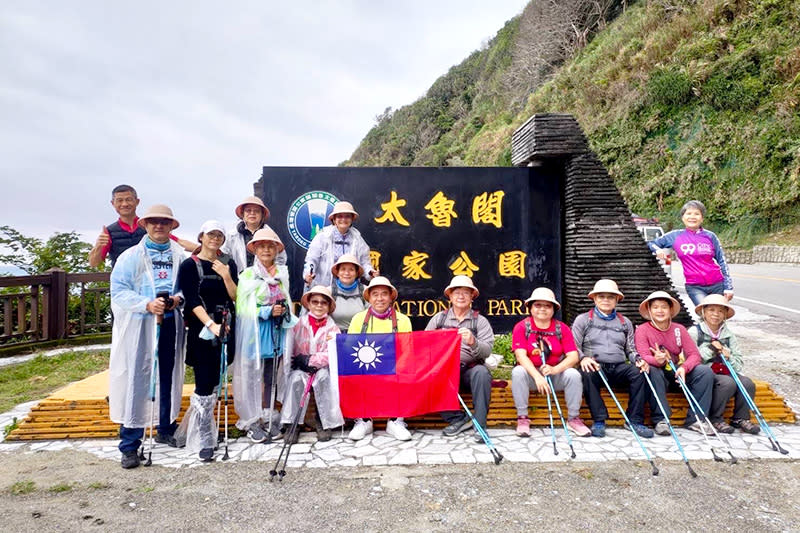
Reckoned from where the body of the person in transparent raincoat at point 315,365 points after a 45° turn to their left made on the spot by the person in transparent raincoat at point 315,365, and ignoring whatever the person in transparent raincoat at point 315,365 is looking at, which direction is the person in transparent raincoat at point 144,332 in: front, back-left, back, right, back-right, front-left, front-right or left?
back-right

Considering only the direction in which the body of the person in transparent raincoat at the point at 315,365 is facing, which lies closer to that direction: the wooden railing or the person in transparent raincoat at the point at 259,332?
the person in transparent raincoat

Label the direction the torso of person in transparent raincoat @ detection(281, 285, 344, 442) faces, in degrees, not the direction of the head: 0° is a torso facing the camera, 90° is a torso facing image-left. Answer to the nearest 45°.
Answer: approximately 0°

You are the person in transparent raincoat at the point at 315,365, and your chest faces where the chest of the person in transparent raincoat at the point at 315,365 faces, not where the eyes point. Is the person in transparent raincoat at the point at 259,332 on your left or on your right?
on your right

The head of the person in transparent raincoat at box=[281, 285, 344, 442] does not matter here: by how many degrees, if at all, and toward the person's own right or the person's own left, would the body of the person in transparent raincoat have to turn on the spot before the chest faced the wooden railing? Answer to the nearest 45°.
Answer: approximately 135° to the person's own right
